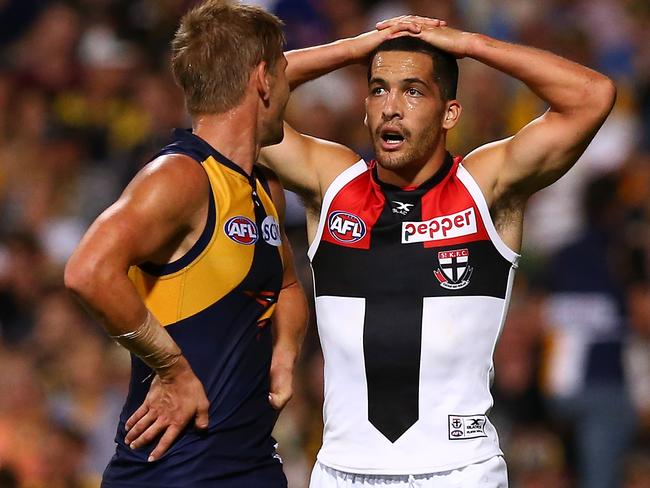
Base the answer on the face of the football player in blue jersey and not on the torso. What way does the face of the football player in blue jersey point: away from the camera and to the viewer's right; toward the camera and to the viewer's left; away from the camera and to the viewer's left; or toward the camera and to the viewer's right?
away from the camera and to the viewer's right

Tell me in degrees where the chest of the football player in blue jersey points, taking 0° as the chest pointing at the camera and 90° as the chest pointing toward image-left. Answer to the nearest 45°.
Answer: approximately 315°

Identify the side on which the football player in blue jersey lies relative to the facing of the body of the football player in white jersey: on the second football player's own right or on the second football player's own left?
on the second football player's own right

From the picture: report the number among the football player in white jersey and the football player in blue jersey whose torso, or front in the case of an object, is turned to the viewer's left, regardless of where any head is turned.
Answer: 0
